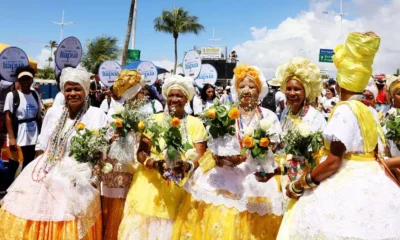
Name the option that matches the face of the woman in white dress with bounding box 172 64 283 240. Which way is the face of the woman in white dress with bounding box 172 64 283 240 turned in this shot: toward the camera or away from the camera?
toward the camera

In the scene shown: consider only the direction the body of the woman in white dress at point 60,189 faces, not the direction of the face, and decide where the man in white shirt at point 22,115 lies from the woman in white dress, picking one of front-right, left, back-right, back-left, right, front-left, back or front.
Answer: back

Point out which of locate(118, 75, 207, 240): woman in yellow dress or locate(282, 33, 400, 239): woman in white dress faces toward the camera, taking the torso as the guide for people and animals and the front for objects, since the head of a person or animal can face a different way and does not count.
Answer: the woman in yellow dress

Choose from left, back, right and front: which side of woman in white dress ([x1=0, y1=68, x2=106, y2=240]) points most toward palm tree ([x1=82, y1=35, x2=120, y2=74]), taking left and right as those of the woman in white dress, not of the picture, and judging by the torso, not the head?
back

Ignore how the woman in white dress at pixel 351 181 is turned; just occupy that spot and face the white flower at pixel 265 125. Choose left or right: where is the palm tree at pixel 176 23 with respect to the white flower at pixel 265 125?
right

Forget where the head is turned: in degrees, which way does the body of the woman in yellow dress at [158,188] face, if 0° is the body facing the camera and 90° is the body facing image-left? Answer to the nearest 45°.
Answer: approximately 0°

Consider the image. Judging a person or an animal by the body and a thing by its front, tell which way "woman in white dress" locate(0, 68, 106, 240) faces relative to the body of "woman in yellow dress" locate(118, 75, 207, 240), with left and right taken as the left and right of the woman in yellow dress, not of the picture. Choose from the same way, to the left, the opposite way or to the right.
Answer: the same way

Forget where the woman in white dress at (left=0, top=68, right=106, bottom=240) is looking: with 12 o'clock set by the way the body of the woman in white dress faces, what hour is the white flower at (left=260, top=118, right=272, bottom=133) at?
The white flower is roughly at 10 o'clock from the woman in white dress.

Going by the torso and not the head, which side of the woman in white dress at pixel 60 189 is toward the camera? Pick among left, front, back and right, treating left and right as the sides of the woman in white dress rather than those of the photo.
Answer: front

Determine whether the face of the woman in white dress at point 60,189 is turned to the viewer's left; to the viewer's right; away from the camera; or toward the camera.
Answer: toward the camera

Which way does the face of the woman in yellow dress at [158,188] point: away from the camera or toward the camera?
toward the camera

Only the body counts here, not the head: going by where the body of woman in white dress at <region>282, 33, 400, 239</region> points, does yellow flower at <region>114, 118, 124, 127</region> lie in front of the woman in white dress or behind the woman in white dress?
in front
